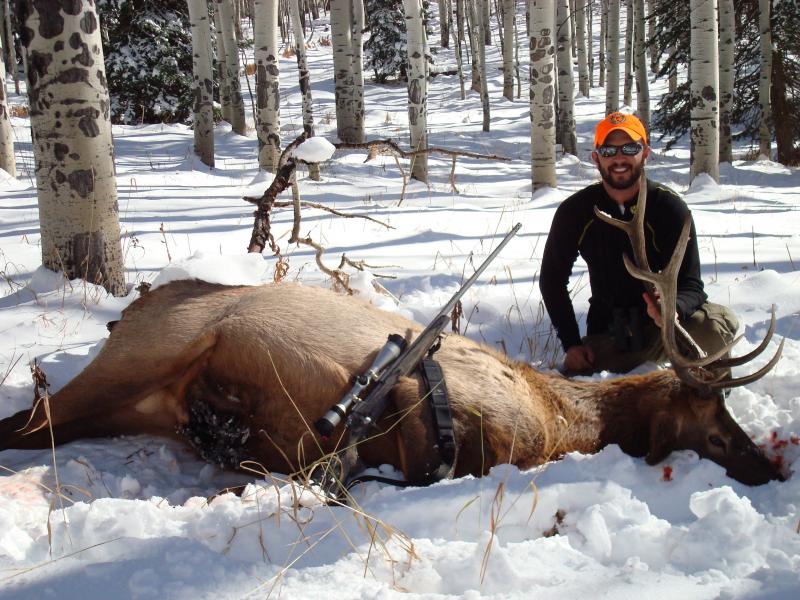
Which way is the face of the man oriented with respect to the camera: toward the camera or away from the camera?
toward the camera

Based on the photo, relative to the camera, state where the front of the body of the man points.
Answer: toward the camera

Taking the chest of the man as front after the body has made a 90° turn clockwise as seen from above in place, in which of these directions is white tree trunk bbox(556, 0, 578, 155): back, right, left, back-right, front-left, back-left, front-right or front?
right

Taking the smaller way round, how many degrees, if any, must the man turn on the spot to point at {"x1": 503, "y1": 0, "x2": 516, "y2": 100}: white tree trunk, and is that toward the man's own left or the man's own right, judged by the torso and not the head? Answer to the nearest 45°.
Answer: approximately 180°

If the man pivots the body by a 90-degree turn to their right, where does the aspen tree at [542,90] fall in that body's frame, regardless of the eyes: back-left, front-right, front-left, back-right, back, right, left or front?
right

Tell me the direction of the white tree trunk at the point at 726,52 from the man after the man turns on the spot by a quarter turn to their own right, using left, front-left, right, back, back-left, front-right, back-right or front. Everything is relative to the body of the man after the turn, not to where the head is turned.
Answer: right

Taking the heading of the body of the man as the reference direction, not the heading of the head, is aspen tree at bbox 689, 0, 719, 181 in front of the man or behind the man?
behind

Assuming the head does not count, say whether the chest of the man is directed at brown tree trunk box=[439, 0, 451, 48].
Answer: no

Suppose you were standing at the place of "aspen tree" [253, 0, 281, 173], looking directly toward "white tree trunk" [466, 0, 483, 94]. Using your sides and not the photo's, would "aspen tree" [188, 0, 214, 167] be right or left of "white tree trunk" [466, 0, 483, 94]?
left

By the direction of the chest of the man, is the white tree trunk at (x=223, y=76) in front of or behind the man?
behind

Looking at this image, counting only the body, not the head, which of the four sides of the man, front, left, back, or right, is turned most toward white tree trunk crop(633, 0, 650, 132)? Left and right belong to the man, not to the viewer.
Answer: back

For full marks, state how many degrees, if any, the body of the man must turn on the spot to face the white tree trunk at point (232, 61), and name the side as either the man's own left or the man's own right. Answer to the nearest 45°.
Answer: approximately 135° to the man's own right

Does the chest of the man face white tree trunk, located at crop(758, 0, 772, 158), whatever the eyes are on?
no
